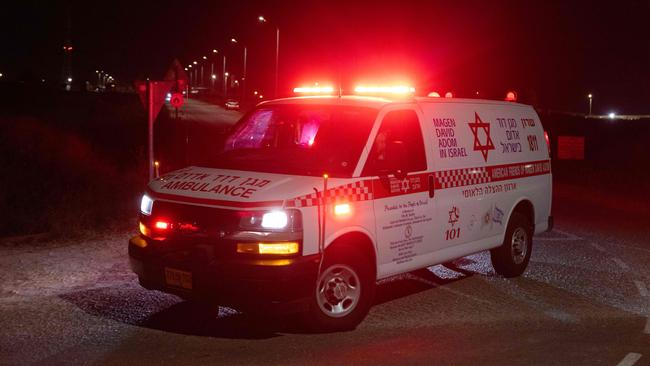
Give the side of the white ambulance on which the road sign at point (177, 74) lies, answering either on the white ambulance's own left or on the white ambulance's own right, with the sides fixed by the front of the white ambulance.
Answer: on the white ambulance's own right

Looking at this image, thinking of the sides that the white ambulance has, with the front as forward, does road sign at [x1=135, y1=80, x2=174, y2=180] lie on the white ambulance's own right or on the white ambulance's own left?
on the white ambulance's own right

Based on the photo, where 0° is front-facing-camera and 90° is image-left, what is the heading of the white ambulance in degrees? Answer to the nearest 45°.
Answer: approximately 45°
